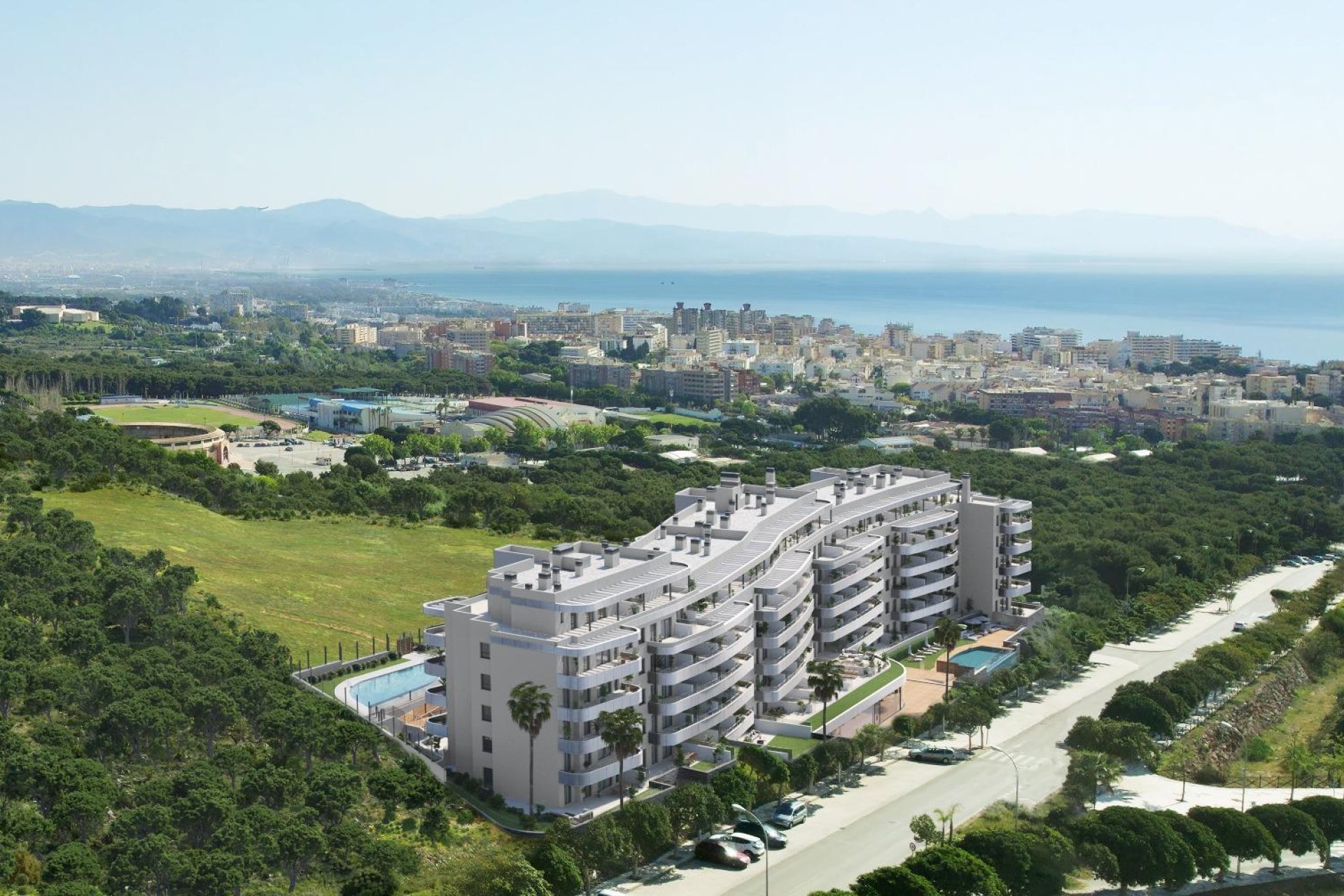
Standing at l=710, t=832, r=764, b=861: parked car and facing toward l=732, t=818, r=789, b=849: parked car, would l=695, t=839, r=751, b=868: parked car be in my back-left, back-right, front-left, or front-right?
back-left

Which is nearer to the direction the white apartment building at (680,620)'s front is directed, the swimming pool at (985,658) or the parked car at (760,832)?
the parked car

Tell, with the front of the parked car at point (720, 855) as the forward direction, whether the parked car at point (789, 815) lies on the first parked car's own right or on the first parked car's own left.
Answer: on the first parked car's own left

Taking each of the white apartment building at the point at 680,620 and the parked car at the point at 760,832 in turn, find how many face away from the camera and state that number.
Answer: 0

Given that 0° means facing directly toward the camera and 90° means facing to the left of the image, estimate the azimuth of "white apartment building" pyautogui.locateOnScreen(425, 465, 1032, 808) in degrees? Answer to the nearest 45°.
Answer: approximately 315°

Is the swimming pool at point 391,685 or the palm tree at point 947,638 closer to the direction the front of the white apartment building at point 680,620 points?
the palm tree

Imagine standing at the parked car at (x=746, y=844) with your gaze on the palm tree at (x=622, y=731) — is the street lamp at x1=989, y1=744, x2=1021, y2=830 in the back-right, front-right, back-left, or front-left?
back-right

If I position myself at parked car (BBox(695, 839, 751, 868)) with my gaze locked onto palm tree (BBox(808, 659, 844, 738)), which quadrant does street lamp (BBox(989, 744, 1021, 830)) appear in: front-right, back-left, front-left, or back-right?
front-right
